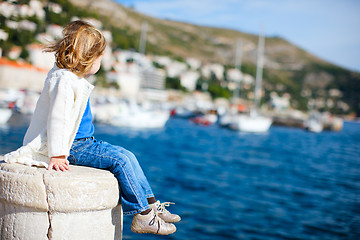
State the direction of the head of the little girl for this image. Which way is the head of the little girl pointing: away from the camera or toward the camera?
away from the camera

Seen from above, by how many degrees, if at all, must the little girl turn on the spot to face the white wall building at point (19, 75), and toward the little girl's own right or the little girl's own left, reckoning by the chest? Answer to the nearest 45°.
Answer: approximately 90° to the little girl's own left

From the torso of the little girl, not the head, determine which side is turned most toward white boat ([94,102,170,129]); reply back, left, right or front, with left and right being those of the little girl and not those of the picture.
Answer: left

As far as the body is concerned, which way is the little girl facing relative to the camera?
to the viewer's right
